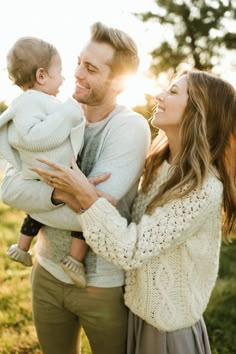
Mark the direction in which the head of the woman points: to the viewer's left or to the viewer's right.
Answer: to the viewer's left

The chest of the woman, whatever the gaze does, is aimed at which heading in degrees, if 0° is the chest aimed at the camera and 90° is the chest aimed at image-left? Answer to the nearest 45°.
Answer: approximately 90°

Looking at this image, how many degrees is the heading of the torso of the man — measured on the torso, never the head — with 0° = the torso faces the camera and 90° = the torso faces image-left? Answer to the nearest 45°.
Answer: approximately 45°

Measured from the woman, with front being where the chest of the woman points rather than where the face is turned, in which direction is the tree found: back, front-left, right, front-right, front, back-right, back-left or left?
right
